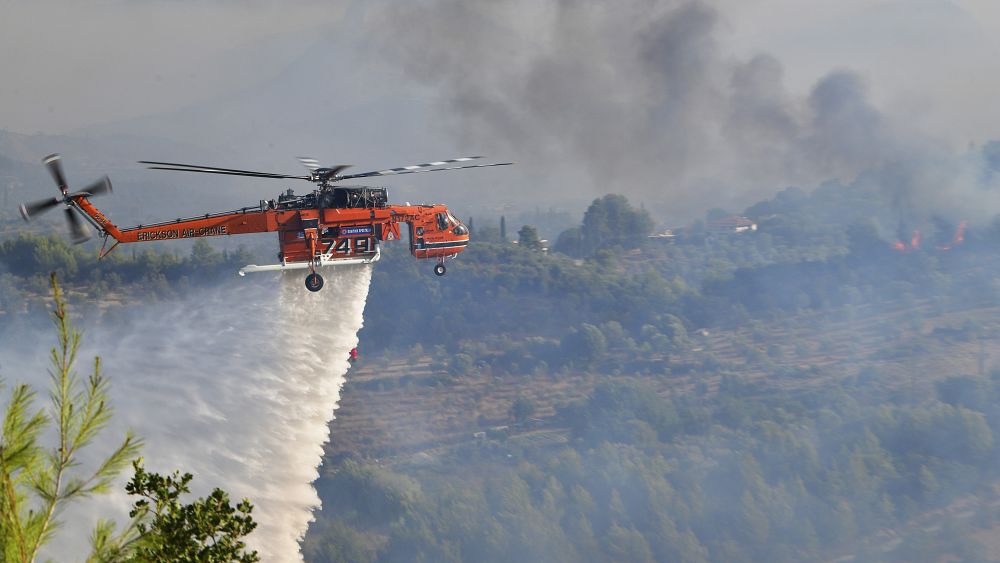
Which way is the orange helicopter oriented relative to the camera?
to the viewer's right

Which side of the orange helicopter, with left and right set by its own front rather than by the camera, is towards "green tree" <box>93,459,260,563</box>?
right

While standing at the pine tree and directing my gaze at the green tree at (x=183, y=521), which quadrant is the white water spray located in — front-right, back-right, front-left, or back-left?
front-left

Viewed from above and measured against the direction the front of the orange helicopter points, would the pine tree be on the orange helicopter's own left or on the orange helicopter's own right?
on the orange helicopter's own right
